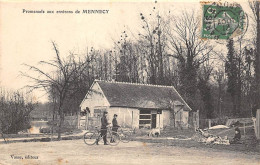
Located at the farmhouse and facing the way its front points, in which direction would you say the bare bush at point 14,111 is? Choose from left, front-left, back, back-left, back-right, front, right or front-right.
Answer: right

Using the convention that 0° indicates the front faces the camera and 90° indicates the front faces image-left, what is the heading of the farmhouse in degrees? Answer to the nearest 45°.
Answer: approximately 315°
